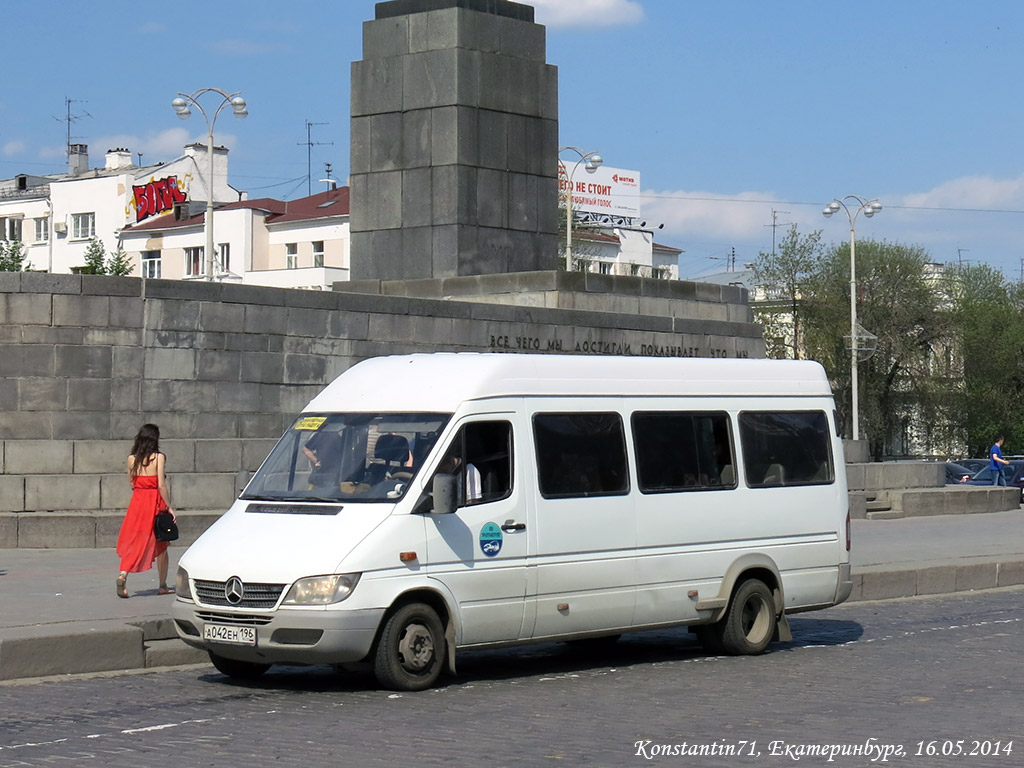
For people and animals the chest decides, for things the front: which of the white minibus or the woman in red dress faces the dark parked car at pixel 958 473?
the woman in red dress

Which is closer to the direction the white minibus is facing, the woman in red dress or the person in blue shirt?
the woman in red dress

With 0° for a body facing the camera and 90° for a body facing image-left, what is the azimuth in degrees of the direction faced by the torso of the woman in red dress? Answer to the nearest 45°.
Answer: approximately 225°

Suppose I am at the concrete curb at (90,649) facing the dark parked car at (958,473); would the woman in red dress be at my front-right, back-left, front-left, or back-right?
front-left

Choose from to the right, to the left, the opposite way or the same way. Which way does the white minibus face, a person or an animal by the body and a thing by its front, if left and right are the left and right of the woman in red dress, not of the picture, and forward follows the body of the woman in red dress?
the opposite way

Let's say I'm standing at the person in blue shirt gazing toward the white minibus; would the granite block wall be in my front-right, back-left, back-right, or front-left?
front-right

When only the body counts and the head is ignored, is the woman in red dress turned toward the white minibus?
no

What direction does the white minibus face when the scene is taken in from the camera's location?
facing the viewer and to the left of the viewer

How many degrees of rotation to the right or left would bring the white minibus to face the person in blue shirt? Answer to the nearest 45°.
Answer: approximately 180°

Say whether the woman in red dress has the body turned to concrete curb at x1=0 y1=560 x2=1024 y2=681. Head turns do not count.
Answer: no

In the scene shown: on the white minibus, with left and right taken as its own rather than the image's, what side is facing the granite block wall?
right

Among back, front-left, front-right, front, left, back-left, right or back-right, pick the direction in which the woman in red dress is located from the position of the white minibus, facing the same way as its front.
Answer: right

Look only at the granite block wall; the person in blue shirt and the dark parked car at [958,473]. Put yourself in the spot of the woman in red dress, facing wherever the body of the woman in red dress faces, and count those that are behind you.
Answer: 0
